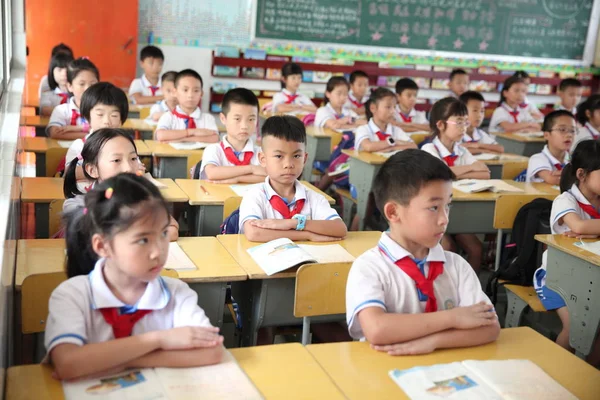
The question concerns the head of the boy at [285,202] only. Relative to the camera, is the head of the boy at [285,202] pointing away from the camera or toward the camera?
toward the camera

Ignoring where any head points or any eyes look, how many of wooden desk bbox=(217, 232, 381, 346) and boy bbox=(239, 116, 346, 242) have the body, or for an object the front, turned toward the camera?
1

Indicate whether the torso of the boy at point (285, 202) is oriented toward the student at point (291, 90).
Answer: no

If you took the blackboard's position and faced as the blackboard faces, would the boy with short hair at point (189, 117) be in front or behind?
in front

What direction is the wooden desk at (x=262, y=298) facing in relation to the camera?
away from the camera

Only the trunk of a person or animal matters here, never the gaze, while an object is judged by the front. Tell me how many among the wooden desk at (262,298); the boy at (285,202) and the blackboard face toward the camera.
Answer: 2

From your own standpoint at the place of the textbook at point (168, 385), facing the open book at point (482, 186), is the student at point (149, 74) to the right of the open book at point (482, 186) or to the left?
left

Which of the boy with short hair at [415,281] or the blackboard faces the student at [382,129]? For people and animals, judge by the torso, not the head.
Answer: the blackboard

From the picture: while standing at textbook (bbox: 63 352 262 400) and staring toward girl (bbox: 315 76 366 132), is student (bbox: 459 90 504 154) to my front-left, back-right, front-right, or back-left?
front-right

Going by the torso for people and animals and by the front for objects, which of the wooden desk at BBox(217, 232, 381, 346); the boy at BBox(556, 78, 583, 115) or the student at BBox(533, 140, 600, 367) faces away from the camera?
the wooden desk

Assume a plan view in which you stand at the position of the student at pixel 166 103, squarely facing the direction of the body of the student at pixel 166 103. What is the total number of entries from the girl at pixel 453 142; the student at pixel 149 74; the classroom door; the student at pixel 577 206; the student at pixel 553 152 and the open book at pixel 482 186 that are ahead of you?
4

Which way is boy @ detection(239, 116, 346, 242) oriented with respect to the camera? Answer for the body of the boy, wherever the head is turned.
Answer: toward the camera

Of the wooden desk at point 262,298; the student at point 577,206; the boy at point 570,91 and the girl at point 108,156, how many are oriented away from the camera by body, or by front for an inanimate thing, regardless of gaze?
1

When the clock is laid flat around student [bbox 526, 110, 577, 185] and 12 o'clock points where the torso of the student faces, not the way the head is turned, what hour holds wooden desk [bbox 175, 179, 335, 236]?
The wooden desk is roughly at 3 o'clock from the student.

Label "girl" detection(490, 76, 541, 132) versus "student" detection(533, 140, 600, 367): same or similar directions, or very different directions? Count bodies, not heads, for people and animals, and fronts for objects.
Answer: same or similar directions

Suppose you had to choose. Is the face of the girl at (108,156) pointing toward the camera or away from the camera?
toward the camera

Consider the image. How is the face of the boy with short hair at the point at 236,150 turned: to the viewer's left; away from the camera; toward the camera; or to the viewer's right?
toward the camera

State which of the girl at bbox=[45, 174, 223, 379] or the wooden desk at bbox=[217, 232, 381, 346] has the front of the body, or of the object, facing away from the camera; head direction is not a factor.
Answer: the wooden desk

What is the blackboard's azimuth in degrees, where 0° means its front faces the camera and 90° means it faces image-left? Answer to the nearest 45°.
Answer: approximately 0°
